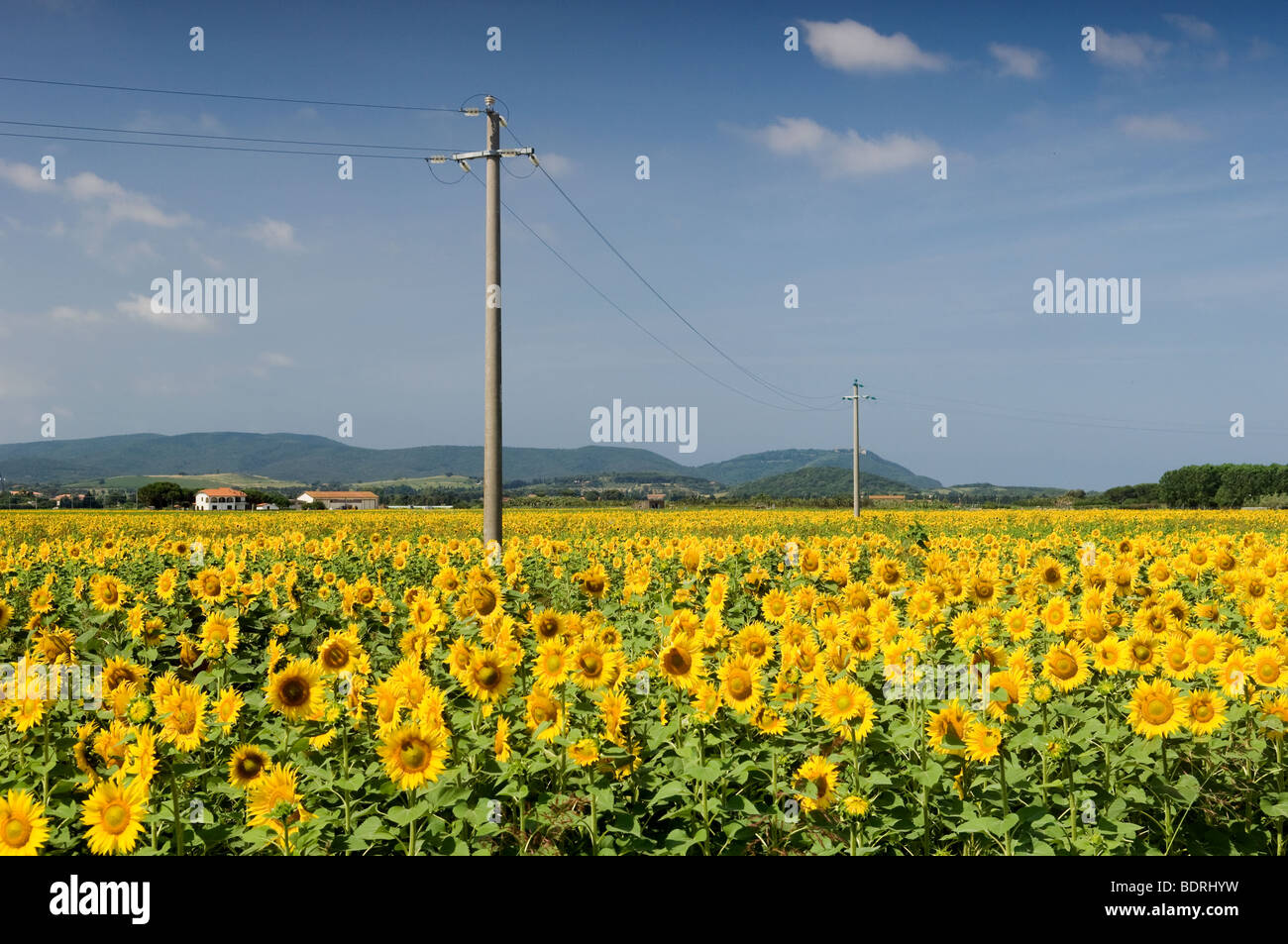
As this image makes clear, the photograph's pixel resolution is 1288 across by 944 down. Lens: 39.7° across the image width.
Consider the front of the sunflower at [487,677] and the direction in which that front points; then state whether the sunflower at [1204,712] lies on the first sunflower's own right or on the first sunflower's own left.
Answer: on the first sunflower's own left

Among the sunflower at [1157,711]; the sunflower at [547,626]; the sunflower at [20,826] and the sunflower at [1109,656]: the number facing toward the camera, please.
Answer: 4

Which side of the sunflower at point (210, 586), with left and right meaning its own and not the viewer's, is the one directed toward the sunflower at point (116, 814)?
front

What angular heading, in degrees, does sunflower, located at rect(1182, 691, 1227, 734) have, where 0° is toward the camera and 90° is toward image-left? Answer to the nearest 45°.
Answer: approximately 0°

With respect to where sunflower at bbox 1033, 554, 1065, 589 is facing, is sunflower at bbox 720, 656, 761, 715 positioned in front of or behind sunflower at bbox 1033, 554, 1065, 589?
in front

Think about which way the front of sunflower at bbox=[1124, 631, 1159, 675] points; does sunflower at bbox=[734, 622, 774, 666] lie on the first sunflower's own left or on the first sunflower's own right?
on the first sunflower's own right

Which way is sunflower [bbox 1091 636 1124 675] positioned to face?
toward the camera

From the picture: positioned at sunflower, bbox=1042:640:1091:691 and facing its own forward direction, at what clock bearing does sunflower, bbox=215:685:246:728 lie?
sunflower, bbox=215:685:246:728 is roughly at 2 o'clock from sunflower, bbox=1042:640:1091:691.

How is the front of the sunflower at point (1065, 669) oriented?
toward the camera

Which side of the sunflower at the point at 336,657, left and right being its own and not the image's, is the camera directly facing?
front

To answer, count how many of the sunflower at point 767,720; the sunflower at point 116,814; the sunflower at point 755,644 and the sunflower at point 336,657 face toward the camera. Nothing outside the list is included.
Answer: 4

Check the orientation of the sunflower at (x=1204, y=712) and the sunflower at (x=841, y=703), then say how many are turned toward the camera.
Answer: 2

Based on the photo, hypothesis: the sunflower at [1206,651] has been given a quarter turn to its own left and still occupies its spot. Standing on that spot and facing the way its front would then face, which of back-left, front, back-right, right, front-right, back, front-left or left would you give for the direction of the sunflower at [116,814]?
back-right

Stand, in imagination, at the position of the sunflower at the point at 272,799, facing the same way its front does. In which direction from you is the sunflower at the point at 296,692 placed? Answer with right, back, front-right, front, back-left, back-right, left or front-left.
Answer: back-left
